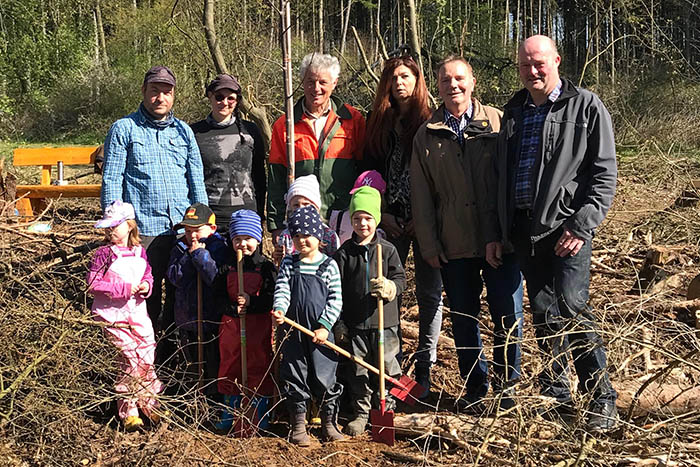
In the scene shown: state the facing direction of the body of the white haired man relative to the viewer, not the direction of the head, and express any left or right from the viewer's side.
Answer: facing the viewer

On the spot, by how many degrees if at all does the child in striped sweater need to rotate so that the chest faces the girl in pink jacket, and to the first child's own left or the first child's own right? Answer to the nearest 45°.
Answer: approximately 90° to the first child's own right

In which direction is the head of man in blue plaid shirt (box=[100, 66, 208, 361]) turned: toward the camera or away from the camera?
toward the camera

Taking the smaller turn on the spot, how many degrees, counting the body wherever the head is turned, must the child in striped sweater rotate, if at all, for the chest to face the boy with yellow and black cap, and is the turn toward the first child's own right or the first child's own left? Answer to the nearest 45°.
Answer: approximately 135° to the first child's own right

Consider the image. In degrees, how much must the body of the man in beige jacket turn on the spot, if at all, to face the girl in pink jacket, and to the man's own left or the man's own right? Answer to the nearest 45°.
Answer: approximately 90° to the man's own right

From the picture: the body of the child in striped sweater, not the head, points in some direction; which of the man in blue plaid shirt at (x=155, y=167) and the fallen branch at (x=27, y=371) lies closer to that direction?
the fallen branch

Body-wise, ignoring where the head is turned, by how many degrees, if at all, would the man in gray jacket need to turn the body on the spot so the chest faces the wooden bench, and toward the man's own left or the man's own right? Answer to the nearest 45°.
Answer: approximately 90° to the man's own right

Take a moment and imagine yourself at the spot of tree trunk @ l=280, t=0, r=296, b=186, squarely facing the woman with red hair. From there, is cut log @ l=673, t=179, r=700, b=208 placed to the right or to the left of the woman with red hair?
left

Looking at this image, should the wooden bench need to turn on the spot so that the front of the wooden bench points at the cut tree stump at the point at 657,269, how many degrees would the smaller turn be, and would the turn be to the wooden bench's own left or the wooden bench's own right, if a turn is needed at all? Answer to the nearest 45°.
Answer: approximately 45° to the wooden bench's own left

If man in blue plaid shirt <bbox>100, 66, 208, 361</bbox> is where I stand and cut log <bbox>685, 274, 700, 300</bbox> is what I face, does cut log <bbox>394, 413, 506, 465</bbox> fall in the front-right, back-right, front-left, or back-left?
front-right

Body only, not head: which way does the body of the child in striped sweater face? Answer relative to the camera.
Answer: toward the camera

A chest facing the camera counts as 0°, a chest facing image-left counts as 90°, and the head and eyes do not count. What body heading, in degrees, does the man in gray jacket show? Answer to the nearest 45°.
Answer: approximately 45°

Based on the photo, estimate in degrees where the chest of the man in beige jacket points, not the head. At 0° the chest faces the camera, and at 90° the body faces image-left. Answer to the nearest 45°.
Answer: approximately 0°

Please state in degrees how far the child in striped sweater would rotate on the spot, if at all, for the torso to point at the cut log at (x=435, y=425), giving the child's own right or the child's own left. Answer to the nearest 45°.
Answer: approximately 90° to the child's own left

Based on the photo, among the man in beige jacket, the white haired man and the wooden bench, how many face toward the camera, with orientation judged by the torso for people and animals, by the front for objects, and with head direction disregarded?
3
